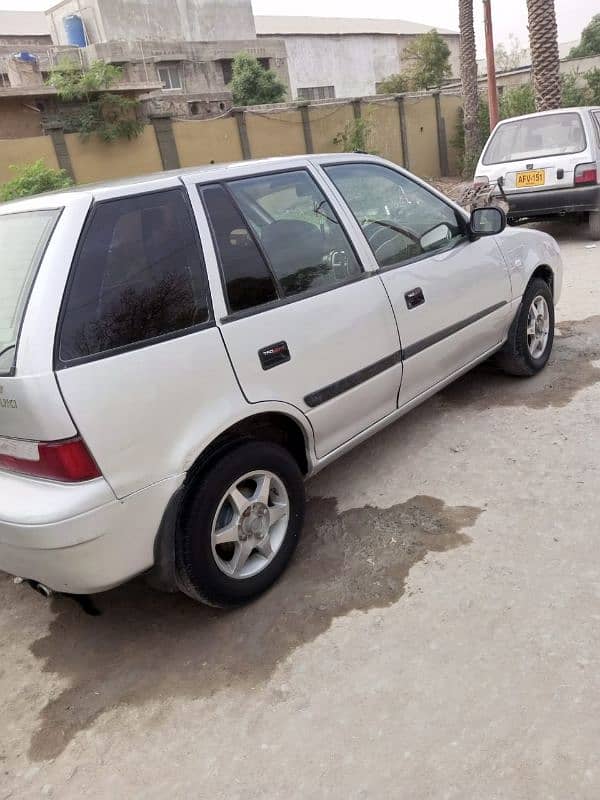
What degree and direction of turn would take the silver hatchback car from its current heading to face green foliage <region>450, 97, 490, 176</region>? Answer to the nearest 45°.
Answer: approximately 45° to its left

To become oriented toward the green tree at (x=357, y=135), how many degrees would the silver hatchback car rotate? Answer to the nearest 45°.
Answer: approximately 45° to its left

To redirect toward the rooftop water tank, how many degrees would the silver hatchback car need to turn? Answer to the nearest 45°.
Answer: approximately 45° to its left

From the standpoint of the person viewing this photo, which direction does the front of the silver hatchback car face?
facing away from the viewer and to the right of the viewer

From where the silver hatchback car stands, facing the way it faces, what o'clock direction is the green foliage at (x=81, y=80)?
The green foliage is roughly at 10 o'clock from the silver hatchback car.

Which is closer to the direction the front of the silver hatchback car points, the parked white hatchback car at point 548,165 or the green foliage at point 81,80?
the parked white hatchback car

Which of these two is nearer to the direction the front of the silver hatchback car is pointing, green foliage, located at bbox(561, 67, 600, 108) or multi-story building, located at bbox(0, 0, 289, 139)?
the green foliage
